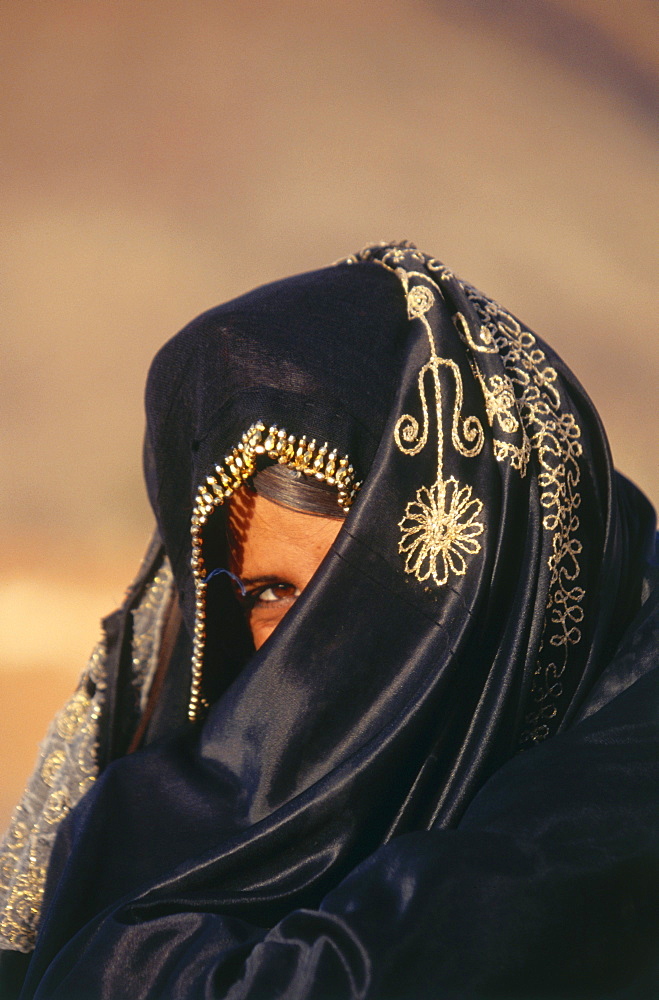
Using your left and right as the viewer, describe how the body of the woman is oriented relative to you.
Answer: facing the viewer and to the left of the viewer
